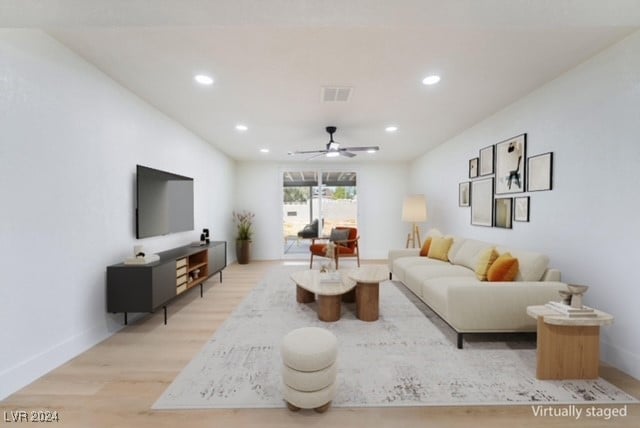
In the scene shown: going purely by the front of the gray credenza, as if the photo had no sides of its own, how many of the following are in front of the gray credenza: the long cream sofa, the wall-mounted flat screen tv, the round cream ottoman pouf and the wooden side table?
3

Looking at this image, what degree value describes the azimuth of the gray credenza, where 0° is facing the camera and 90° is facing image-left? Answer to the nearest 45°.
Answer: approximately 315°

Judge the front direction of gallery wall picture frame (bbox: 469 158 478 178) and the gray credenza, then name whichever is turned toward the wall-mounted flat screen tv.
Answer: the gallery wall picture frame

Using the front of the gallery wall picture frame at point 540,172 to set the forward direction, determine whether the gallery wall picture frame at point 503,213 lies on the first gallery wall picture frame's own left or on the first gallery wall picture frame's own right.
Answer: on the first gallery wall picture frame's own right

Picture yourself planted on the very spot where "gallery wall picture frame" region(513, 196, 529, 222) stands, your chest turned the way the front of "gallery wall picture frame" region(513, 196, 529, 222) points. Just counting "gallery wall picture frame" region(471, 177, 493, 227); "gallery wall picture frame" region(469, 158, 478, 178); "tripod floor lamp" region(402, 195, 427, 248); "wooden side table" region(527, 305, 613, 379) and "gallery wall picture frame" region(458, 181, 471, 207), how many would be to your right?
4

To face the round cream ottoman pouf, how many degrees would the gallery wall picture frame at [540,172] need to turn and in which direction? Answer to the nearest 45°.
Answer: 0° — it already faces it

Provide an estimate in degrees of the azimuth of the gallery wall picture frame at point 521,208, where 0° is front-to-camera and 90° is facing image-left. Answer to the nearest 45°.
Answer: approximately 45°

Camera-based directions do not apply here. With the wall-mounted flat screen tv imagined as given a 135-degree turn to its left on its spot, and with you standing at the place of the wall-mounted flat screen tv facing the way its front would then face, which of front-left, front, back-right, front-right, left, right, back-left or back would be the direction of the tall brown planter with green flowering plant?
front-right

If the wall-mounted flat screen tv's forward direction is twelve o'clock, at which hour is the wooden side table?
The wooden side table is roughly at 12 o'clock from the wall-mounted flat screen tv.
